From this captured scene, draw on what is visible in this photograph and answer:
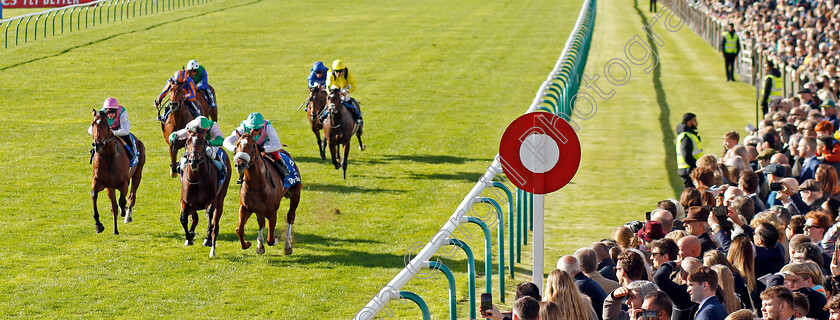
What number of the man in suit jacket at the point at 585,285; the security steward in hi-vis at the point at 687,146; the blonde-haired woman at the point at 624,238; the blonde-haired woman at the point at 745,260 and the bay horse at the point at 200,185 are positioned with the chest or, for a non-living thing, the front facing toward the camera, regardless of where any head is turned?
1

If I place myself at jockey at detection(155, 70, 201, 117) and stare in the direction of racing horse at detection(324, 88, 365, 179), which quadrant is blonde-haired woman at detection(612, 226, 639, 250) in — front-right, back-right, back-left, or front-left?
front-right

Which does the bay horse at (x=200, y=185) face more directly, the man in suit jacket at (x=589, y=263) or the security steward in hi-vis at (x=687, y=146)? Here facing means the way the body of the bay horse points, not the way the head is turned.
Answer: the man in suit jacket

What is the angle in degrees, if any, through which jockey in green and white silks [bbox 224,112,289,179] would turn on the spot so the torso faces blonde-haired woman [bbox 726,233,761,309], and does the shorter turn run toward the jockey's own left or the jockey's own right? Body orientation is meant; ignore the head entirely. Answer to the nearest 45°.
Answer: approximately 90° to the jockey's own left

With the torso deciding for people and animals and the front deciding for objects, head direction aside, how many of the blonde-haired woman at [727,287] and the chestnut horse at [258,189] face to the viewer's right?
0

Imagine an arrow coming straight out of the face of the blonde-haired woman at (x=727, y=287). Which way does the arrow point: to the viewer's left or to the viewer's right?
to the viewer's left

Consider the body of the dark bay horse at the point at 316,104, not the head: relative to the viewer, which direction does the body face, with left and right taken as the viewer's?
facing the viewer

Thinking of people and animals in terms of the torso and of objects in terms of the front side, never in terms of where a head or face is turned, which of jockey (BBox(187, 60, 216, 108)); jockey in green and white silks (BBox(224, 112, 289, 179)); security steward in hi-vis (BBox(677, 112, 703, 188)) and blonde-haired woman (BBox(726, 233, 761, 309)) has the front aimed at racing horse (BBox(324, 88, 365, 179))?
the blonde-haired woman

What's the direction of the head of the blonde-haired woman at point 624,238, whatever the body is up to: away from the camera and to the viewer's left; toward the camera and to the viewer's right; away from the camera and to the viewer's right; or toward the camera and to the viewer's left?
away from the camera and to the viewer's left

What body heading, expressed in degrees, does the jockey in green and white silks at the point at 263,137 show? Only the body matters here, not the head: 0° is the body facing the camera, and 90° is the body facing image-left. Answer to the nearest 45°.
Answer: approximately 45°

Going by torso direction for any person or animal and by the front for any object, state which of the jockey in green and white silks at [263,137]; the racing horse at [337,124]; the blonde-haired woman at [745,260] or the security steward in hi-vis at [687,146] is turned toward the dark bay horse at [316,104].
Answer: the blonde-haired woman

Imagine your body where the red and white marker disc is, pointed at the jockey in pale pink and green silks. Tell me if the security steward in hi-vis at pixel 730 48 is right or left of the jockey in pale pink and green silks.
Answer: right

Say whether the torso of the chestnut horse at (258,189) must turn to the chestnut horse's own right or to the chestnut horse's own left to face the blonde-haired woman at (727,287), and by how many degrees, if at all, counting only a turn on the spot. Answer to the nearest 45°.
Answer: approximately 90° to the chestnut horse's own left

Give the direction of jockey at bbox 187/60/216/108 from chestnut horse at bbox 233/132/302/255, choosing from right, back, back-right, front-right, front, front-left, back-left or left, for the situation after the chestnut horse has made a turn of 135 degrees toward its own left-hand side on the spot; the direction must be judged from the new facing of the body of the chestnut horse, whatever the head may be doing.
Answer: left

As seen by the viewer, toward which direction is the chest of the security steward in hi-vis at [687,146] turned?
to the viewer's right

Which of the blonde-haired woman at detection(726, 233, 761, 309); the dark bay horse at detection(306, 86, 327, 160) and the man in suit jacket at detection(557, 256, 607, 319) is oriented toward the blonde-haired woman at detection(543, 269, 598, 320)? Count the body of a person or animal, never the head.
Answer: the dark bay horse
